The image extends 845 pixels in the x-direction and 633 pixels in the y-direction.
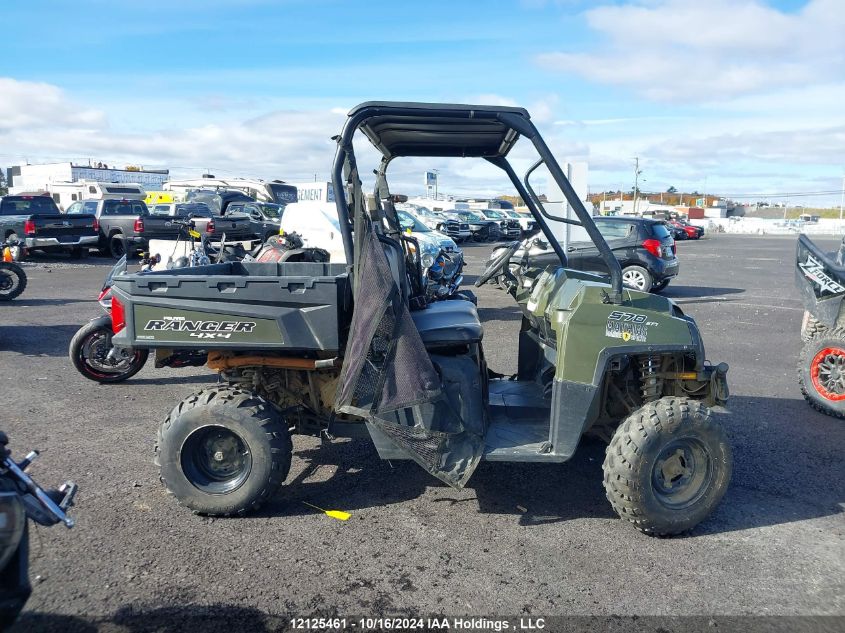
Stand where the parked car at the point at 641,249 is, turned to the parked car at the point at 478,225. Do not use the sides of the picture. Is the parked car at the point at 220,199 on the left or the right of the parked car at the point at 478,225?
left

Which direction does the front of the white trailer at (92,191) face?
to the viewer's left

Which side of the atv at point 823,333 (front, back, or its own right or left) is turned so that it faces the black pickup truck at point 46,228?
back

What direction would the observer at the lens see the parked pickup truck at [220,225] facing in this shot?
facing away from the viewer and to the left of the viewer

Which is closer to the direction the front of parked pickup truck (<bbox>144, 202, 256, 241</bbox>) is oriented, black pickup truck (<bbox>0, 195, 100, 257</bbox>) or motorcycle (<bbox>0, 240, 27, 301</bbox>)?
the black pickup truck

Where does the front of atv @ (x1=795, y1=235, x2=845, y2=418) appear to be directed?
to the viewer's right

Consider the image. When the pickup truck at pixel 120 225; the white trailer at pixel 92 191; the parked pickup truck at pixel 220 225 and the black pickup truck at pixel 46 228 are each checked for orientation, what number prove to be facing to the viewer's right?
0

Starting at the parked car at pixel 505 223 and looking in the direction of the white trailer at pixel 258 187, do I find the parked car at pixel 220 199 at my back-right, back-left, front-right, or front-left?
front-left

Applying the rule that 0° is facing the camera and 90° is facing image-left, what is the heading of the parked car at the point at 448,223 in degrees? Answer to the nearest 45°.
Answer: approximately 315°

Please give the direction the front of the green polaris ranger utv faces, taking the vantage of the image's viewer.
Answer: facing to the right of the viewer

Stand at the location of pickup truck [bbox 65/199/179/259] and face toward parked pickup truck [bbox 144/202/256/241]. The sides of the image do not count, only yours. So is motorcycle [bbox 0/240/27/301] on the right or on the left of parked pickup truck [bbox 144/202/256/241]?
right

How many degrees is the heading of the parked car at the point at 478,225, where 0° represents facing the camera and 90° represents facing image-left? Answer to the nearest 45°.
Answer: approximately 315°

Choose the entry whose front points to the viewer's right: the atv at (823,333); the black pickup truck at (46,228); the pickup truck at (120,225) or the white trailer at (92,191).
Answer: the atv

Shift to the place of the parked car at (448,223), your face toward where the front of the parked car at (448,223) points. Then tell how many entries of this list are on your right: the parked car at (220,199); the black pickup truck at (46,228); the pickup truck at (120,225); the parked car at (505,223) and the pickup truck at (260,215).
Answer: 4

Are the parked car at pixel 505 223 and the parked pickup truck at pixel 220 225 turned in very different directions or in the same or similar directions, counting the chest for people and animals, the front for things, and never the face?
very different directions

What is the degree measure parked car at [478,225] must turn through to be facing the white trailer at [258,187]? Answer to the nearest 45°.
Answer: approximately 135° to its right
